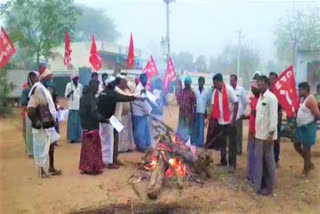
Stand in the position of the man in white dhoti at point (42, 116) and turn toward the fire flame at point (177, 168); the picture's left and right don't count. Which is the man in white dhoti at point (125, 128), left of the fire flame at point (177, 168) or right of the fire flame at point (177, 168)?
left

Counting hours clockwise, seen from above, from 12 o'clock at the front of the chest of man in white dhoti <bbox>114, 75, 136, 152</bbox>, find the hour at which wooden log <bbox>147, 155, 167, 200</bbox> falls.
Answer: The wooden log is roughly at 1 o'clock from the man in white dhoti.

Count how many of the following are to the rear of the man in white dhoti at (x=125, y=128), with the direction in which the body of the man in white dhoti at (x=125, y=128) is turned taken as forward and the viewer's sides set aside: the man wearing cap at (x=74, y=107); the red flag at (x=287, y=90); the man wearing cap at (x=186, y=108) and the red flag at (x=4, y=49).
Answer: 2

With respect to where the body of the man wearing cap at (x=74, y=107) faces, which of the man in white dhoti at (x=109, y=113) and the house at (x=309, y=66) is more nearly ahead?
the man in white dhoti

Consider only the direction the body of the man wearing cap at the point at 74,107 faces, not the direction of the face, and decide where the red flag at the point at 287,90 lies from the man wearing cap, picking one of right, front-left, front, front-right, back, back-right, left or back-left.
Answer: front-left

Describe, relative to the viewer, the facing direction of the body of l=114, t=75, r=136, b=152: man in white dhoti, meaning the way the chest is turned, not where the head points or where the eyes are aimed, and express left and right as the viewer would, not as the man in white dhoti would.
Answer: facing the viewer and to the right of the viewer

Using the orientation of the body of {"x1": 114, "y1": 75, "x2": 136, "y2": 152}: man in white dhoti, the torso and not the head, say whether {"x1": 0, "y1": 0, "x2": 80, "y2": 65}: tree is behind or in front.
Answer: behind

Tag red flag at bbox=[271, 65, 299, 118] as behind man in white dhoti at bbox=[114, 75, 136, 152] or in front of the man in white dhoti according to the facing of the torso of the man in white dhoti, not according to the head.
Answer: in front

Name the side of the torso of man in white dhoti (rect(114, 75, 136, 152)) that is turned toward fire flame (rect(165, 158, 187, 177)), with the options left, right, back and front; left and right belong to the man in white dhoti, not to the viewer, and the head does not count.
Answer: front

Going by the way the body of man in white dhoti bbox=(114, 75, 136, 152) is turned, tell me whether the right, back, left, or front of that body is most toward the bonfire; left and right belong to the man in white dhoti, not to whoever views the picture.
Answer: front

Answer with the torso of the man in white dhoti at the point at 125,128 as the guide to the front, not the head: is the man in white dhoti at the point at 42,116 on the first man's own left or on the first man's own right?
on the first man's own right

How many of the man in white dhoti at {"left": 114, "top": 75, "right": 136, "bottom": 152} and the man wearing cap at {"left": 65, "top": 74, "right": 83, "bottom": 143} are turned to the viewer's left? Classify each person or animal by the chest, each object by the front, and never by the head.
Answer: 0

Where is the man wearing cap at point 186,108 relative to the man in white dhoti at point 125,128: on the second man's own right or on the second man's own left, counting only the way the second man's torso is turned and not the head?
on the second man's own left

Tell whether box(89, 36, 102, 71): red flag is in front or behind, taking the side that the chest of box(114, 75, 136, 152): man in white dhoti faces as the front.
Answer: behind
